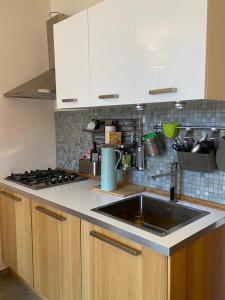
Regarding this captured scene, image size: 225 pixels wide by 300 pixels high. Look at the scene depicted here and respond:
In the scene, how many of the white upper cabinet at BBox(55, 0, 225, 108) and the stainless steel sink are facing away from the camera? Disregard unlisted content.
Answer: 0

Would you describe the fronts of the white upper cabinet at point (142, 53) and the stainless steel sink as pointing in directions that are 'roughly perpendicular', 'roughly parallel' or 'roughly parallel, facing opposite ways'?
roughly parallel

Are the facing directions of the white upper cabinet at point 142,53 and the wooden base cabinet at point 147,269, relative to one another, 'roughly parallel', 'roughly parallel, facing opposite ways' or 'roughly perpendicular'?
roughly parallel

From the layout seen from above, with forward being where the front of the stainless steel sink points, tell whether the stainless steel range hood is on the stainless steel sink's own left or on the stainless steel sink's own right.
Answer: on the stainless steel sink's own right

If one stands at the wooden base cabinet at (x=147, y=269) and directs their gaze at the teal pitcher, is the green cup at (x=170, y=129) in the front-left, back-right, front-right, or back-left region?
front-right

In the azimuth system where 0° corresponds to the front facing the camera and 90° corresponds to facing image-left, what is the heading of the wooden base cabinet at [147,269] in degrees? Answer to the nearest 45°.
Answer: approximately 45°

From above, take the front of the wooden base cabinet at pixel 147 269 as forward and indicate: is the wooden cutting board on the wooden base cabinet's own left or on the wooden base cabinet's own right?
on the wooden base cabinet's own right

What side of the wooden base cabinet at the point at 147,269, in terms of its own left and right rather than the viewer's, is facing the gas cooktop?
right
